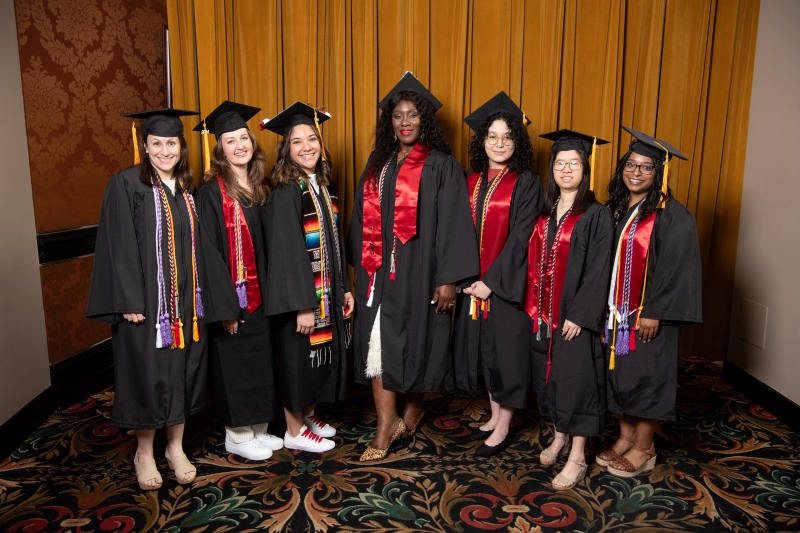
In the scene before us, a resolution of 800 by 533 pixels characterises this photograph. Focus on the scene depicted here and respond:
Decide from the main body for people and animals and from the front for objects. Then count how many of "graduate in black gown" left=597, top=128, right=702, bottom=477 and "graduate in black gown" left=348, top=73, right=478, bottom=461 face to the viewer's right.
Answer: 0

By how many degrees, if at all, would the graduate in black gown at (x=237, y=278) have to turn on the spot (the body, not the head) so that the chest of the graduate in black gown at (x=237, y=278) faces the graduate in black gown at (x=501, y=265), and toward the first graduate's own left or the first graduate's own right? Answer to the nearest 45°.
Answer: approximately 45° to the first graduate's own left

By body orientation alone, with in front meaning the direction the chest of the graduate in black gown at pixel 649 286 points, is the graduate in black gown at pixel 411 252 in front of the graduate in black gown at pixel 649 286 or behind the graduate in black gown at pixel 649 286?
in front

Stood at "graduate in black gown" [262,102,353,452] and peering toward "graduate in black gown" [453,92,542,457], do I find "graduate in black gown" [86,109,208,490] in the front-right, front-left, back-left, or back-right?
back-right

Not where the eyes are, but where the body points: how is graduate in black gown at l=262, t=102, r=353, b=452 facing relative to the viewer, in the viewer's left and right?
facing the viewer and to the right of the viewer

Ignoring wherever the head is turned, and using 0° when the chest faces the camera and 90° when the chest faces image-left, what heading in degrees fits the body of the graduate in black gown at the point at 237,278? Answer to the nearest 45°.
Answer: approximately 315°

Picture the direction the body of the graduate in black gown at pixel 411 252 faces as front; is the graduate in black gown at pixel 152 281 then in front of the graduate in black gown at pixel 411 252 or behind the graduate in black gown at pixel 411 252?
in front

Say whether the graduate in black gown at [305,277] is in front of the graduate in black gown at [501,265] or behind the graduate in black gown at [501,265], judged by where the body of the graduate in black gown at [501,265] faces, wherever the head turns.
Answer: in front

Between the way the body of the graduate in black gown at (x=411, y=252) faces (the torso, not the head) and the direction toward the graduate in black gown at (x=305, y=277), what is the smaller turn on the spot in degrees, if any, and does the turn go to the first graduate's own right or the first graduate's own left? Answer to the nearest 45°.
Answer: approximately 45° to the first graduate's own right

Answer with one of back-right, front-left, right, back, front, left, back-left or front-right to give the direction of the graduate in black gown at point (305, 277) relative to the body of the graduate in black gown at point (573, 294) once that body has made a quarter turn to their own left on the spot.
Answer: back-right

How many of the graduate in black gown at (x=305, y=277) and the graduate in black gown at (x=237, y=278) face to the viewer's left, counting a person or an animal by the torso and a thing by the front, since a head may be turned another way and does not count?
0
